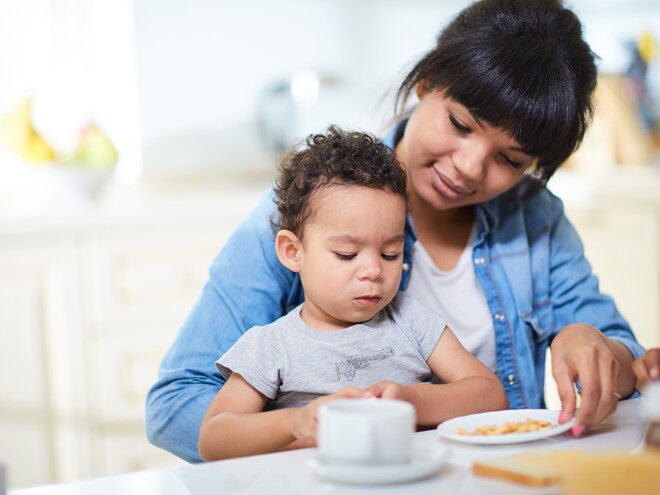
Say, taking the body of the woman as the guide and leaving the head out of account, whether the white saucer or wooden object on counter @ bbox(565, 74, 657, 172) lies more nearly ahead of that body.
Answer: the white saucer

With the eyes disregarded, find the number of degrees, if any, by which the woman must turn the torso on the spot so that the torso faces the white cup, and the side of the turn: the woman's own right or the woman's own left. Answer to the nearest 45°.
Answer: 0° — they already face it

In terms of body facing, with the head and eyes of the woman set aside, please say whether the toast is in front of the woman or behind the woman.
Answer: in front

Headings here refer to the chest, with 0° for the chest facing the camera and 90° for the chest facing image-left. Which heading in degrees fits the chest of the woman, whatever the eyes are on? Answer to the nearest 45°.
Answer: approximately 0°

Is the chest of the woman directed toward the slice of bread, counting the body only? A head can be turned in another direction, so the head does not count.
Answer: yes

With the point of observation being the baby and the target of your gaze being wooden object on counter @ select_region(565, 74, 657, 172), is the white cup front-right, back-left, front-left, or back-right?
back-right

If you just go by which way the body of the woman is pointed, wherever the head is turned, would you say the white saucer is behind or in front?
in front

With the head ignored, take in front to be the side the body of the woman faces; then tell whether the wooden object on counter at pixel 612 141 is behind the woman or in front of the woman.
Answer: behind

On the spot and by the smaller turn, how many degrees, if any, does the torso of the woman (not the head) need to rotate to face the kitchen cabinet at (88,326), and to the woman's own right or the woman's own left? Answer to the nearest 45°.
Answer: approximately 135° to the woman's own right

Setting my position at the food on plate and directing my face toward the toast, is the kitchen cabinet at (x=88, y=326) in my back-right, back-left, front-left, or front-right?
back-right
